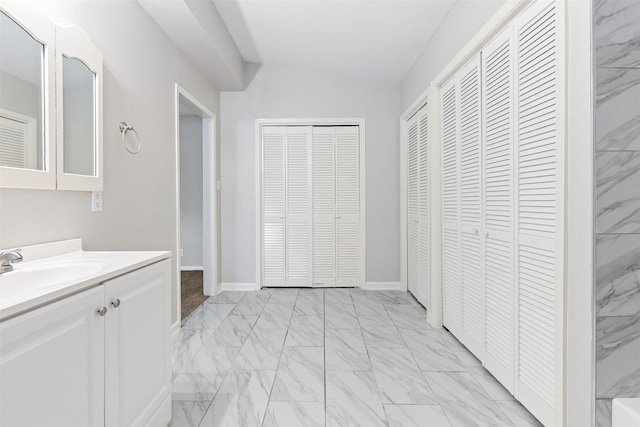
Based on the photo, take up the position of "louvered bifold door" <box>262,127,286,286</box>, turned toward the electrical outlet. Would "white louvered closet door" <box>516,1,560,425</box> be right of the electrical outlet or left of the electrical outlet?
left

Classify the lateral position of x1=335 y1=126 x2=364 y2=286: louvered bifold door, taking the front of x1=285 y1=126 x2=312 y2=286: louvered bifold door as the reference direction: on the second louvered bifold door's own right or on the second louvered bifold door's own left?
on the second louvered bifold door's own left

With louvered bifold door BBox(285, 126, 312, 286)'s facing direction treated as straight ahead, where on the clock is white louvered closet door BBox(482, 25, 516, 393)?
The white louvered closet door is roughly at 11 o'clock from the louvered bifold door.

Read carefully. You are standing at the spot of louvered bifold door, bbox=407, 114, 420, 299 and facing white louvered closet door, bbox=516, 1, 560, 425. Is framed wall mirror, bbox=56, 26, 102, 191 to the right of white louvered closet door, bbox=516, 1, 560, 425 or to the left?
right

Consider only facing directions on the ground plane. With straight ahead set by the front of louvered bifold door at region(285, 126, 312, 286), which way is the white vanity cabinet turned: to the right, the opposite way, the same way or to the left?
to the left

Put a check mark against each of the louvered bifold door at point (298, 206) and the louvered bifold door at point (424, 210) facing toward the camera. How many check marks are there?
1

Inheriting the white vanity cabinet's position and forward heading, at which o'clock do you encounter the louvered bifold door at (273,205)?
The louvered bifold door is roughly at 9 o'clock from the white vanity cabinet.

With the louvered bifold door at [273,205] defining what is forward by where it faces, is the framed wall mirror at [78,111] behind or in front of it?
in front

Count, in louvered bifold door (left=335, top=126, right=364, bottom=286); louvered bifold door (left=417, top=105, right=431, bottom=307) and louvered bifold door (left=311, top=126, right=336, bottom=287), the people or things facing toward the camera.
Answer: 2

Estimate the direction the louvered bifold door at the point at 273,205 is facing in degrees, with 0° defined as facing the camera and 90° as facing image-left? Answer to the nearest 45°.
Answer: approximately 0°

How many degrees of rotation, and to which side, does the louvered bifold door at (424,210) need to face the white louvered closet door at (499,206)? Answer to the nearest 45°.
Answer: approximately 90° to its left

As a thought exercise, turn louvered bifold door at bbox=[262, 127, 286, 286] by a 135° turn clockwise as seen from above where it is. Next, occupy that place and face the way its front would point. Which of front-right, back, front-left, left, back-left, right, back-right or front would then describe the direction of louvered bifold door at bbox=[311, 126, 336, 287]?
back-right

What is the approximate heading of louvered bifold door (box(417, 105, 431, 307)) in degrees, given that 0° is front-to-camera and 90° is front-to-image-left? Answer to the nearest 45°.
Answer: approximately 90°

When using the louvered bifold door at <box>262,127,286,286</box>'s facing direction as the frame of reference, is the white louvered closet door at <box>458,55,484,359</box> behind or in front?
in front

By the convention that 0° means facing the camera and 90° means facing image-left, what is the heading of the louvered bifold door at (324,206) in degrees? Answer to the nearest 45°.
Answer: approximately 0°
